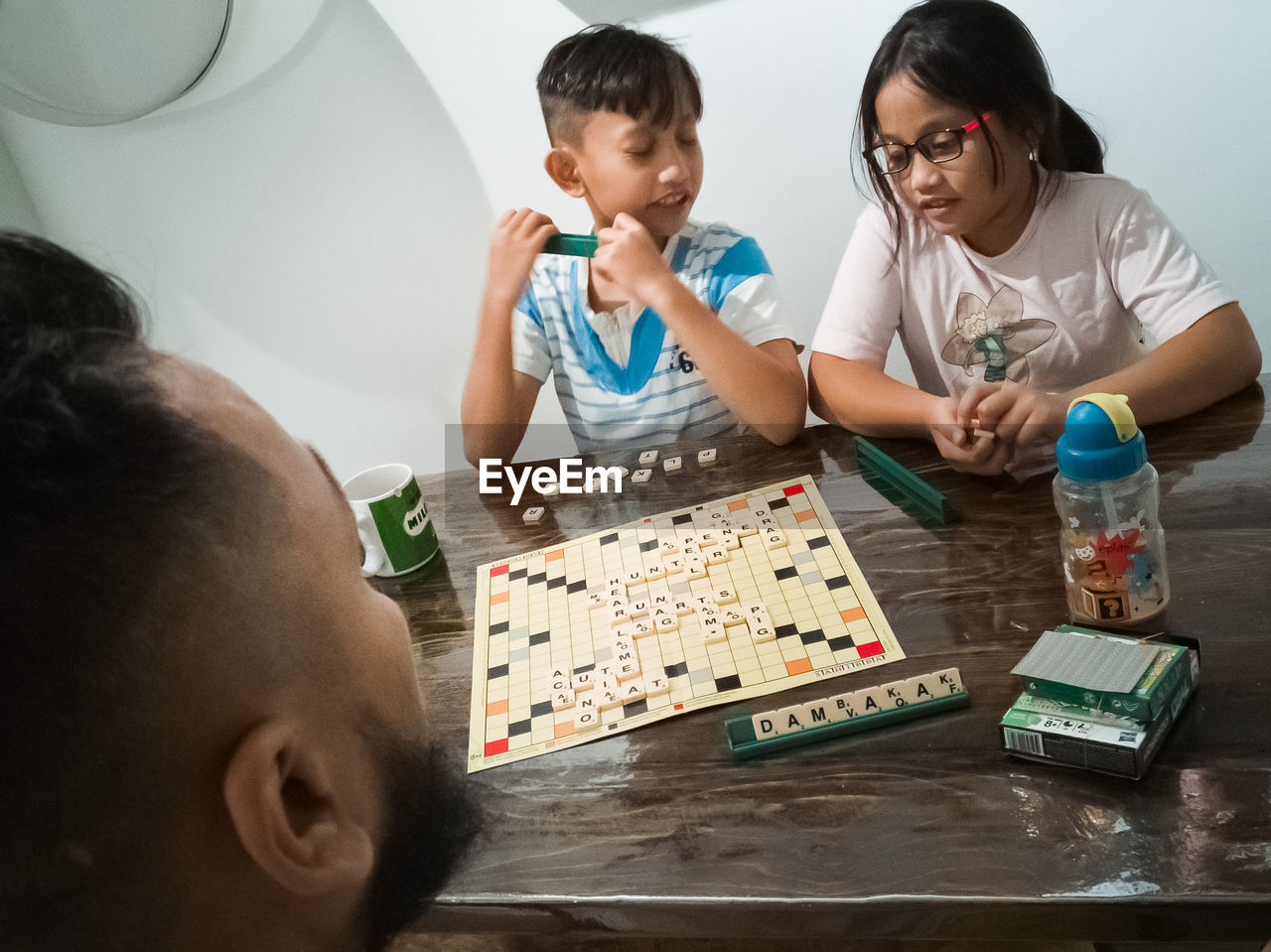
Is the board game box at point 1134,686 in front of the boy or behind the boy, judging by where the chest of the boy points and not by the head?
in front

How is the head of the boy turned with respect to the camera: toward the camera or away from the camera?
toward the camera

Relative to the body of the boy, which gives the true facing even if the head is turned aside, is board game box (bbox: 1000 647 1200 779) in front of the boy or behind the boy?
in front

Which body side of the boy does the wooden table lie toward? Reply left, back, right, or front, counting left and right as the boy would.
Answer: front

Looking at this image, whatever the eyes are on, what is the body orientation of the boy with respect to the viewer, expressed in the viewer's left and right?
facing the viewer

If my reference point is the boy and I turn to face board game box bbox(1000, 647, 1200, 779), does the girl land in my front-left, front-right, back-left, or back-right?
front-left

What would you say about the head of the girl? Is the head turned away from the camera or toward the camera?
toward the camera

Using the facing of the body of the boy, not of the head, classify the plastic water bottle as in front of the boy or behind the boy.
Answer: in front
